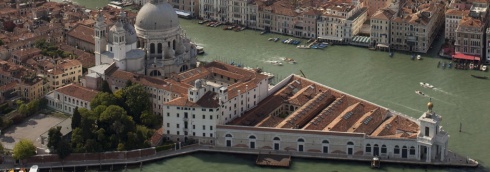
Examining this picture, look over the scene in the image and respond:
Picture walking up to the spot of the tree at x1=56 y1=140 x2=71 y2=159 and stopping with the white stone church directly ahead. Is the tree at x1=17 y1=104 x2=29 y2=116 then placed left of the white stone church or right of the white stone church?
left

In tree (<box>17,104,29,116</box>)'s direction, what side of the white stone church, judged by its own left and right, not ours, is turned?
back

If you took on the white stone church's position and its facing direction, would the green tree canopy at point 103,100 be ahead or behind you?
behind

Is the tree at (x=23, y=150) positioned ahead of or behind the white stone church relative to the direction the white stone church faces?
behind

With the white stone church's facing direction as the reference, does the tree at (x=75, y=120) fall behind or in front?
behind

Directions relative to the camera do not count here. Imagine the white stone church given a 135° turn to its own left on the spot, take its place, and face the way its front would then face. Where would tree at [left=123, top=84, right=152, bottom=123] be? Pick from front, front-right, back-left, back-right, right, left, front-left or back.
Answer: left

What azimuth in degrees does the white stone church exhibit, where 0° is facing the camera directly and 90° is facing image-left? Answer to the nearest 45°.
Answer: approximately 225°

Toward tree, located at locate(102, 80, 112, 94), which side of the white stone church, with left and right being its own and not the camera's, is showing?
back
